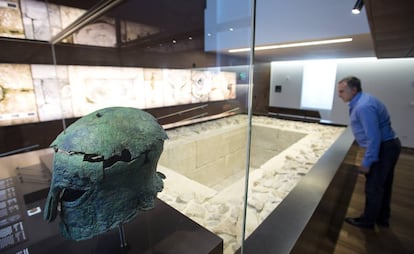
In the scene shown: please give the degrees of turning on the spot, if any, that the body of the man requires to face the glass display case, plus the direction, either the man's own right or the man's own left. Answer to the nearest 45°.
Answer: approximately 45° to the man's own left

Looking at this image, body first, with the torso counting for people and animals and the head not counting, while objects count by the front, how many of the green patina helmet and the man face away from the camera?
0

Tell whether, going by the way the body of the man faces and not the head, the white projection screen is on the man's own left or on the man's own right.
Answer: on the man's own right

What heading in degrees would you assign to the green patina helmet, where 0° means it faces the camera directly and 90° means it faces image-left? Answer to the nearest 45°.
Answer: approximately 45°

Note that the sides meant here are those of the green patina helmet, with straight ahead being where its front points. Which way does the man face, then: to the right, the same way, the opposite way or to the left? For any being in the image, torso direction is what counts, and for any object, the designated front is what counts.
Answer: to the right

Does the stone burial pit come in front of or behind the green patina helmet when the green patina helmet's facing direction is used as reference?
behind

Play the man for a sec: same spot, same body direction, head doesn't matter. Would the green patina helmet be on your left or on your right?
on your left

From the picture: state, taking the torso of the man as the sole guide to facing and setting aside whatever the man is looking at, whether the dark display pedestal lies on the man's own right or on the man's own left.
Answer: on the man's own left

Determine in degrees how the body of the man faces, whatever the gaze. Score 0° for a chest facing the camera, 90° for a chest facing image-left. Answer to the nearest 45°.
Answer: approximately 90°
